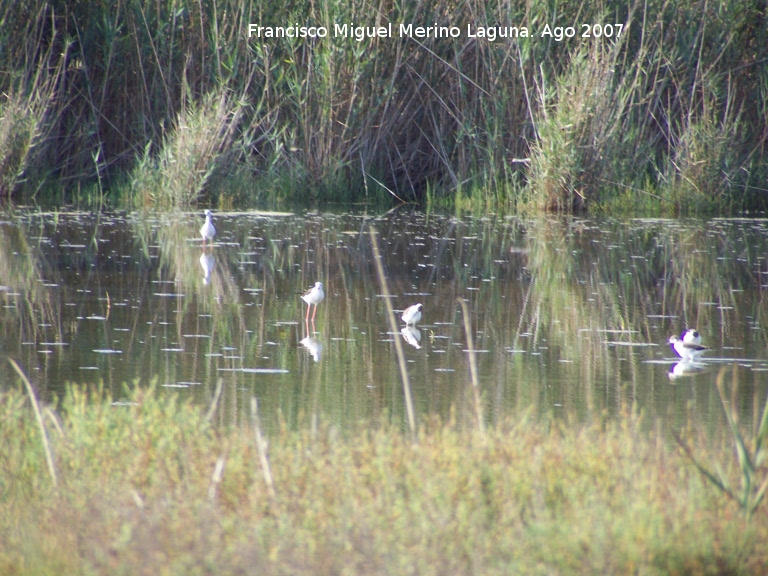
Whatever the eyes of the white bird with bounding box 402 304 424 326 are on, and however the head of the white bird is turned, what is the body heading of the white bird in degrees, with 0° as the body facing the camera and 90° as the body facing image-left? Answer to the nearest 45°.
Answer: approximately 270°

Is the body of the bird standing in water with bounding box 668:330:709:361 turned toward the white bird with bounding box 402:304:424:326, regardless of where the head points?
yes

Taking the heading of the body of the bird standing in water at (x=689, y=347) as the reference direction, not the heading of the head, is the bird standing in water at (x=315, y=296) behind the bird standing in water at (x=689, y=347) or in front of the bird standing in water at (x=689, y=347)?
in front

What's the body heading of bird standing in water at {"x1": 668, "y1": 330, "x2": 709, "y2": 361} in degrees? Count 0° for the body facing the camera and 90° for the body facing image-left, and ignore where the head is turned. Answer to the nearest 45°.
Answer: approximately 90°

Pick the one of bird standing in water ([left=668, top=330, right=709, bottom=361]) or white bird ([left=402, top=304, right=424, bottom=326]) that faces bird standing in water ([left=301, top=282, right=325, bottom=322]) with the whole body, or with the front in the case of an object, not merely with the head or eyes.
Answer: bird standing in water ([left=668, top=330, right=709, bottom=361])

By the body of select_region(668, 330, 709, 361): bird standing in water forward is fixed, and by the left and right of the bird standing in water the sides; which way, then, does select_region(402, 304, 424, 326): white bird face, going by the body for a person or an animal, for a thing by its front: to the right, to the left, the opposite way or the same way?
the opposite way
